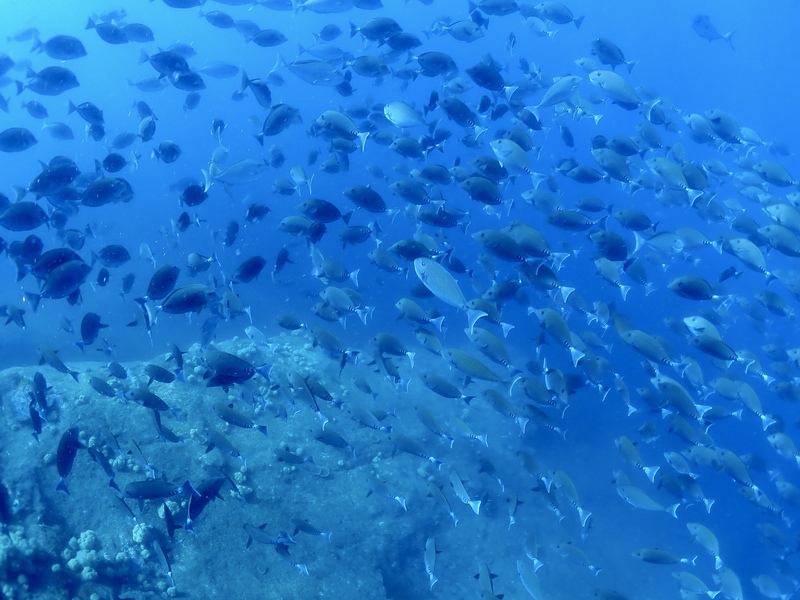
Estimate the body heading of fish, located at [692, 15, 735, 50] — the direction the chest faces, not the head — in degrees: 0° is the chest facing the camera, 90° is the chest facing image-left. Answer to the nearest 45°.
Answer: approximately 90°

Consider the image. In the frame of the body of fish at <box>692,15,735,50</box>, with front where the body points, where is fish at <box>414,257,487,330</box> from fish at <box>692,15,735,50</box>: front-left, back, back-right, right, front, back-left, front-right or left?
left

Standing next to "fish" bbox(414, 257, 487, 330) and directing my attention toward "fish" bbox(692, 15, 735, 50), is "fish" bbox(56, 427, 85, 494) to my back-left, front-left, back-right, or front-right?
back-left

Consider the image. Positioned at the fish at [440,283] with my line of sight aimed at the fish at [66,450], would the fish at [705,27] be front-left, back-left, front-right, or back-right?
back-right

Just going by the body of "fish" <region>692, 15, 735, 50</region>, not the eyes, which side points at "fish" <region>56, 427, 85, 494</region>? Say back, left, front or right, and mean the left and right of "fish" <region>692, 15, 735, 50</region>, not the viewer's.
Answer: front
